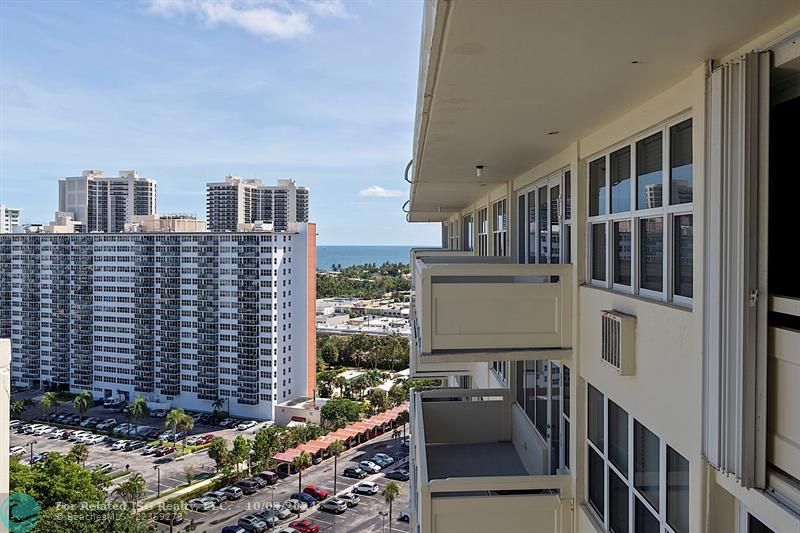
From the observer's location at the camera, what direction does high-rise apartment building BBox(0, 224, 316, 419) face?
facing the viewer and to the left of the viewer

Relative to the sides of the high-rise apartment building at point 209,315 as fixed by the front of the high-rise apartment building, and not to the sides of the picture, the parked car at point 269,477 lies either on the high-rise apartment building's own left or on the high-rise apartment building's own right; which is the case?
on the high-rise apartment building's own left

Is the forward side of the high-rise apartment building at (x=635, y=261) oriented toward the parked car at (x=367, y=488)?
no

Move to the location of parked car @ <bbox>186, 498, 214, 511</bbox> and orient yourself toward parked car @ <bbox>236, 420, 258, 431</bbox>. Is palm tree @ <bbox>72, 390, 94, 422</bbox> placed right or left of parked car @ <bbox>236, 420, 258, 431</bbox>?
left

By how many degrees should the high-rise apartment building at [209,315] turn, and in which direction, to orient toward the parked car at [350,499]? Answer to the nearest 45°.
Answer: approximately 45° to its left

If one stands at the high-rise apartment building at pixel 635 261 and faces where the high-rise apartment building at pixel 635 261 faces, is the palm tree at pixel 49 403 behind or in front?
in front

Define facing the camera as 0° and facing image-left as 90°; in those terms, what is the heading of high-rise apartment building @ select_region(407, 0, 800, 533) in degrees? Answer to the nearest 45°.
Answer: approximately 90°

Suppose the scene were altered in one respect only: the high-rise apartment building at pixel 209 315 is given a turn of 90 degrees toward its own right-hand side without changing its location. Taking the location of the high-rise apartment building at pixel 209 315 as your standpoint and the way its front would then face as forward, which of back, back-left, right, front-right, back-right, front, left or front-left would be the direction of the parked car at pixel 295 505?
back-left

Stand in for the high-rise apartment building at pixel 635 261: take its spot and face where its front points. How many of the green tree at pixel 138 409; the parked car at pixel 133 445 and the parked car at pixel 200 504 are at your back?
0

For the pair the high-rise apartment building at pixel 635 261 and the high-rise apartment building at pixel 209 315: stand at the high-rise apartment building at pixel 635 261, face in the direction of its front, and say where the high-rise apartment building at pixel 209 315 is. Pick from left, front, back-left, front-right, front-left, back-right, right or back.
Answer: front-right

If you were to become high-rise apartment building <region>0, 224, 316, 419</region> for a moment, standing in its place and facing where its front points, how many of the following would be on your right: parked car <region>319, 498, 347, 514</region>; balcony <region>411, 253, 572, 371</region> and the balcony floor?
0

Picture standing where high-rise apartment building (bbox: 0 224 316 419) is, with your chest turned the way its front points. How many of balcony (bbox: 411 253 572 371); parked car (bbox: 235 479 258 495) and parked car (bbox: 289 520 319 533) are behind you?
0

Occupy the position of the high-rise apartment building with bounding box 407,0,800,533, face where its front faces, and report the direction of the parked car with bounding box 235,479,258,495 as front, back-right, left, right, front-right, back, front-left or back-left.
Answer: front-right

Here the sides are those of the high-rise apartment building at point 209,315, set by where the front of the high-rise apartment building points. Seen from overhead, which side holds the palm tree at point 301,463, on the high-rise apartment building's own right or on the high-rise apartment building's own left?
on the high-rise apartment building's own left

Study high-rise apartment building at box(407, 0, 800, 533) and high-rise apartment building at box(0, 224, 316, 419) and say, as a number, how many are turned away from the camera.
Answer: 0

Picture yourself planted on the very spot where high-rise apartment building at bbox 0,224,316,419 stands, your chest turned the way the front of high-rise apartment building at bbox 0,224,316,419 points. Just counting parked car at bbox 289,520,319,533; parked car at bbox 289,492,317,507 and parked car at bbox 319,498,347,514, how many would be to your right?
0

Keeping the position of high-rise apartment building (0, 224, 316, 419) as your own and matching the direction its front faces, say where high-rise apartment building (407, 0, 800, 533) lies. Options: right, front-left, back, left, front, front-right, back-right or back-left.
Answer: front-left

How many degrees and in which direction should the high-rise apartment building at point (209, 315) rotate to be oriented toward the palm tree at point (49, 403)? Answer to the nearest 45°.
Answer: approximately 45° to its right

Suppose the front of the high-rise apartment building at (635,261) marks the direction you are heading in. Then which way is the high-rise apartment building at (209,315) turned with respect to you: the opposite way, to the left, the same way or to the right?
to the left
